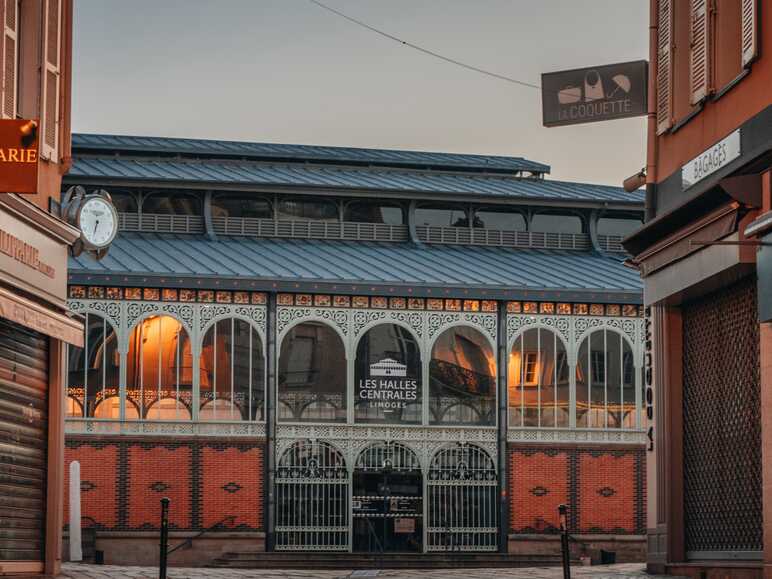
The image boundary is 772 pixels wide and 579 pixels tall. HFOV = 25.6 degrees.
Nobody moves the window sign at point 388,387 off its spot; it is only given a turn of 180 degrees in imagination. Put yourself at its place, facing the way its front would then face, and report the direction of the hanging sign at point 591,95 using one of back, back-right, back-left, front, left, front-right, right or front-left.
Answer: back

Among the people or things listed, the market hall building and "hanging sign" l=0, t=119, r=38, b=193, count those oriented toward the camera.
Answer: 2

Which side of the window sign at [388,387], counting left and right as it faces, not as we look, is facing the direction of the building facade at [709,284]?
front

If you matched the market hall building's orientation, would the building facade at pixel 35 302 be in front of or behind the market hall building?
in front

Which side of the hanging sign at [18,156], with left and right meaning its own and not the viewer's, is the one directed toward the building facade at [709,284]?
left

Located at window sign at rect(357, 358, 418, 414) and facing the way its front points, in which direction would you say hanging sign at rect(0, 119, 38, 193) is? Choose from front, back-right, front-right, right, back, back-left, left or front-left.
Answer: front

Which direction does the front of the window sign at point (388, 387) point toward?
toward the camera

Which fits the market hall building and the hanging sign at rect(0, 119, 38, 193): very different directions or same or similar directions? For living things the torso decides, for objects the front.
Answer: same or similar directions

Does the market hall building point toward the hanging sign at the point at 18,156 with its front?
yes

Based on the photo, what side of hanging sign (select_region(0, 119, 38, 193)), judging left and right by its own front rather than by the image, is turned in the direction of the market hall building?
back

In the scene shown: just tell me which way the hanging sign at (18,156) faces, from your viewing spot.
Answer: facing the viewer

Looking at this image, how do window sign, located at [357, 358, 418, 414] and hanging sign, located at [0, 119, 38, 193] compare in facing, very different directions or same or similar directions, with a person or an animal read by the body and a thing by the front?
same or similar directions
